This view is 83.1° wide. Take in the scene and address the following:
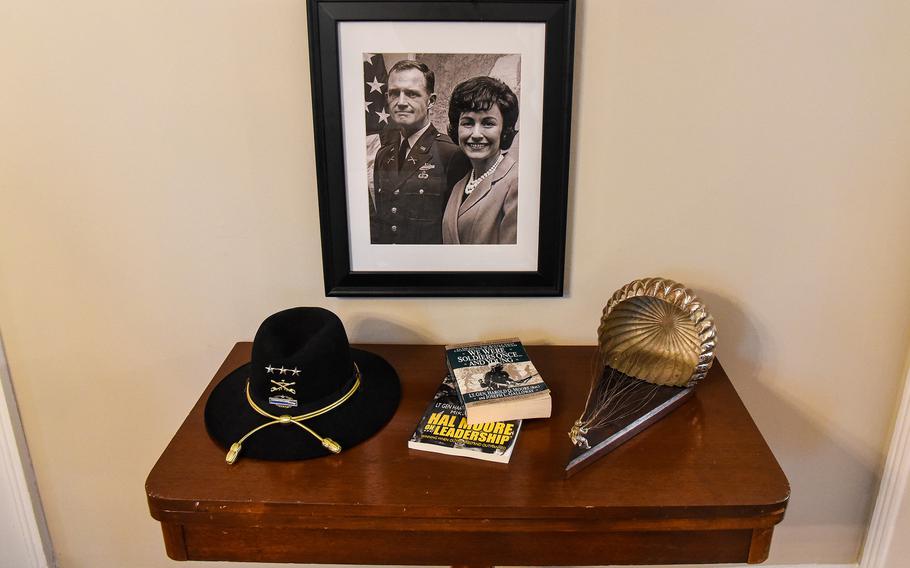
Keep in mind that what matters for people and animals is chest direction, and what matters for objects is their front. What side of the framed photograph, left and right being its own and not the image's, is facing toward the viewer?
front
